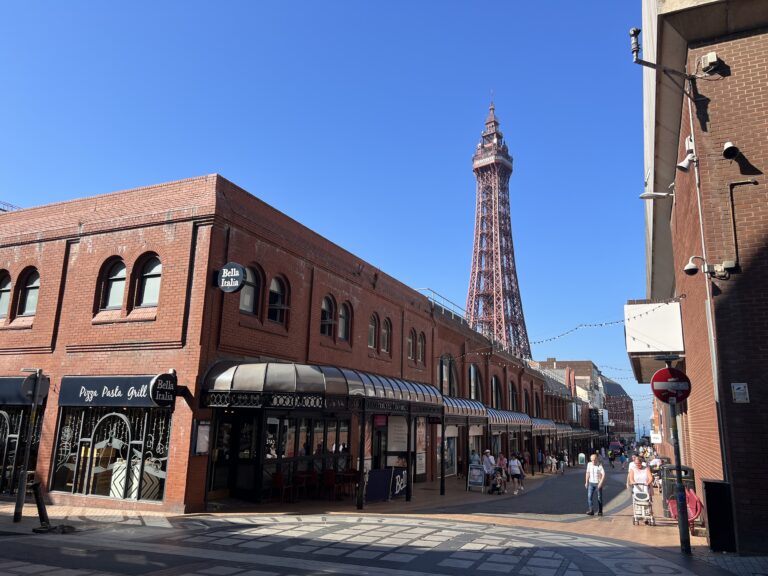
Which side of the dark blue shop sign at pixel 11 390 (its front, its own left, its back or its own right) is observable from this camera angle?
front

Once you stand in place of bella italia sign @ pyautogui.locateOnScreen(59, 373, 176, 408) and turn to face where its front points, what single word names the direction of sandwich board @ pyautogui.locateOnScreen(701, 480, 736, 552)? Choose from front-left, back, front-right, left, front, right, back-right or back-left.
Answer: front-left

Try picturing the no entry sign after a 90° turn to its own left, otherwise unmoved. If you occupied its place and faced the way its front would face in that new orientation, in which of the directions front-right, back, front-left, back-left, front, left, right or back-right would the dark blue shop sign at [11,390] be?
back

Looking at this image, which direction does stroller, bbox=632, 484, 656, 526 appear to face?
toward the camera

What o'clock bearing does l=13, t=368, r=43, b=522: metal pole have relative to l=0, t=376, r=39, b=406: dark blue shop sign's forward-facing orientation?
The metal pole is roughly at 12 o'clock from the dark blue shop sign.

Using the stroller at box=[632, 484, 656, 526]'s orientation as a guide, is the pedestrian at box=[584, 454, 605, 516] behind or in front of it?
behind

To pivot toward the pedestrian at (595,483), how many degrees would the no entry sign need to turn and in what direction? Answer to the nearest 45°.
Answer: approximately 180°

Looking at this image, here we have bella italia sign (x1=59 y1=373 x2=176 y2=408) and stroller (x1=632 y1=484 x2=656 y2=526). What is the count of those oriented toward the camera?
2

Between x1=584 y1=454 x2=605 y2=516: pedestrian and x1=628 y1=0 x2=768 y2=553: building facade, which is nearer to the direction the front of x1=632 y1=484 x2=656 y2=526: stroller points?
the building facade

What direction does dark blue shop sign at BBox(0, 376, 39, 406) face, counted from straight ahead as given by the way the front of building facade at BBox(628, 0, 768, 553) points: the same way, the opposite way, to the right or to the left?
to the left

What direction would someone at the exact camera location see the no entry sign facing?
facing the viewer
